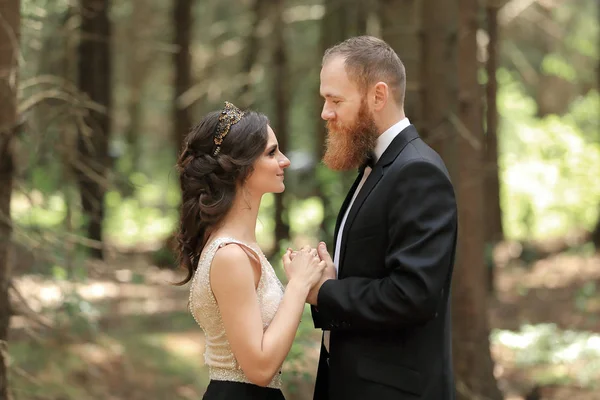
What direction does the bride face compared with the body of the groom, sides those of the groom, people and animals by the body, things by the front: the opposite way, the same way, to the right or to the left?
the opposite way

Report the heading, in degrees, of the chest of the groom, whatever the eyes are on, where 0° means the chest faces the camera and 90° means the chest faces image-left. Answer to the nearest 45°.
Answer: approximately 90°

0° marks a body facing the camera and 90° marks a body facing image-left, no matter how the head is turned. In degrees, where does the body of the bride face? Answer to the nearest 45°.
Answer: approximately 270°

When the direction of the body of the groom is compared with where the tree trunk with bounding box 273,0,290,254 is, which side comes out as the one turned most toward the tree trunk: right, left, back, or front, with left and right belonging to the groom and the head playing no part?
right

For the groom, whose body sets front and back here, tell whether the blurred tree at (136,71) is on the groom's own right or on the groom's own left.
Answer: on the groom's own right

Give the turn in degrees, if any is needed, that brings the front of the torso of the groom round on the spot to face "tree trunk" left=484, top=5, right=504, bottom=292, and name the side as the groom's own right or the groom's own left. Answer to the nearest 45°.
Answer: approximately 90° to the groom's own right

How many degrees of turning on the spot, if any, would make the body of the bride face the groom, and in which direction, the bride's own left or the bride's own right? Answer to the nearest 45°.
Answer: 0° — they already face them

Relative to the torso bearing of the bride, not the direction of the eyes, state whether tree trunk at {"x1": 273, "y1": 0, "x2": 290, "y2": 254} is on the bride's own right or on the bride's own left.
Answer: on the bride's own left

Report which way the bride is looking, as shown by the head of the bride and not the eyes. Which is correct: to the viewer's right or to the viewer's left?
to the viewer's right

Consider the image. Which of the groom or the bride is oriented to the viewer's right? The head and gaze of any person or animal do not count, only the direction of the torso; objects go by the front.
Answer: the bride

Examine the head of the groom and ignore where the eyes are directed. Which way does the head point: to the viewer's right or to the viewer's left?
to the viewer's left

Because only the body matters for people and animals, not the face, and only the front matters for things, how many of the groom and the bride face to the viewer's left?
1
